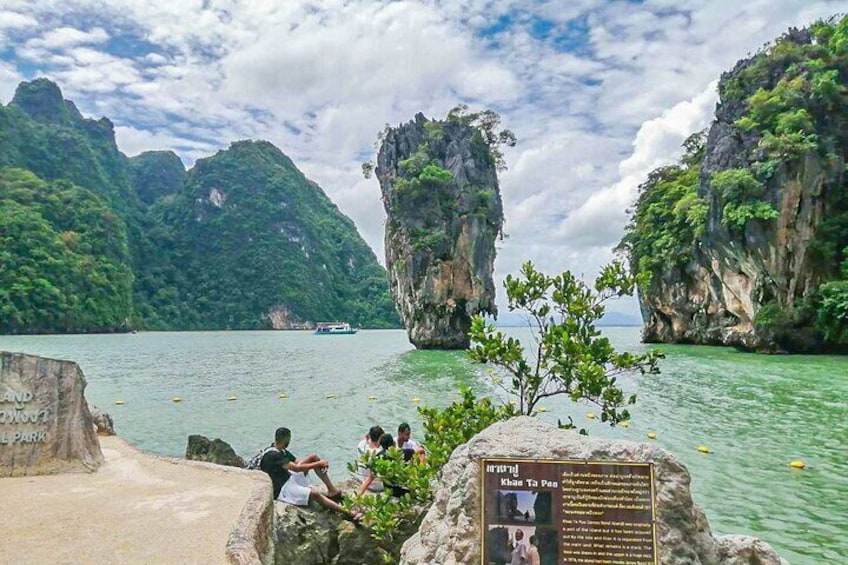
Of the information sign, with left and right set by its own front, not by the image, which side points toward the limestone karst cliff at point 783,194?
back

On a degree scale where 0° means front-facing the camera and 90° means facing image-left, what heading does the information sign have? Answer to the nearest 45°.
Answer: approximately 0°

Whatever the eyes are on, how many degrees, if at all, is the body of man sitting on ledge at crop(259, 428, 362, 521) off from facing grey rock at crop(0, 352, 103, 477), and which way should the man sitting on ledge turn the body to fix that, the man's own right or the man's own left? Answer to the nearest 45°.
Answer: approximately 180°

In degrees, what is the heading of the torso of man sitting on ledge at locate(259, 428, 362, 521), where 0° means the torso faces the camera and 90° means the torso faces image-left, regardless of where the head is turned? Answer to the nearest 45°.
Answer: approximately 270°

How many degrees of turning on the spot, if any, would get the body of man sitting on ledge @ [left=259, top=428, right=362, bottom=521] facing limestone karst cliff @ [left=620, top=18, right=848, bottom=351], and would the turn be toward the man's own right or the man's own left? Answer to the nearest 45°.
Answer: approximately 45° to the man's own left

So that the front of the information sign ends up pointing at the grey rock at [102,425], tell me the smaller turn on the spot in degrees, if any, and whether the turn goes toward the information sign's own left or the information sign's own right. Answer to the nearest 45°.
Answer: approximately 135° to the information sign's own right

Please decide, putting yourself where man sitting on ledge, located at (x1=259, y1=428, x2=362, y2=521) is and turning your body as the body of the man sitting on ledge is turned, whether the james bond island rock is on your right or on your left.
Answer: on your left

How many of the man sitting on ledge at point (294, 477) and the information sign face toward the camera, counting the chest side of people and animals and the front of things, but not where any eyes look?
1

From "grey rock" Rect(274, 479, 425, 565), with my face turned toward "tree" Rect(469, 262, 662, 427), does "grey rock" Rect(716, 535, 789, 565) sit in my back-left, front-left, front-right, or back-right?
front-right

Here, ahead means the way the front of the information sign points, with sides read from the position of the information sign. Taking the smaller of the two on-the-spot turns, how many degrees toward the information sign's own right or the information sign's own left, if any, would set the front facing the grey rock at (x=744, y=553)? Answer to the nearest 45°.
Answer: approximately 135° to the information sign's own left

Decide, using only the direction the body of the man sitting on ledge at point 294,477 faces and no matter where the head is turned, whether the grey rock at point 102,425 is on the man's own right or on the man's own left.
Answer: on the man's own left

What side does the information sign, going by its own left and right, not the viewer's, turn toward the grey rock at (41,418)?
right
